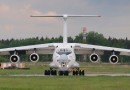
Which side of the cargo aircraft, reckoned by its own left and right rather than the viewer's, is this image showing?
front
